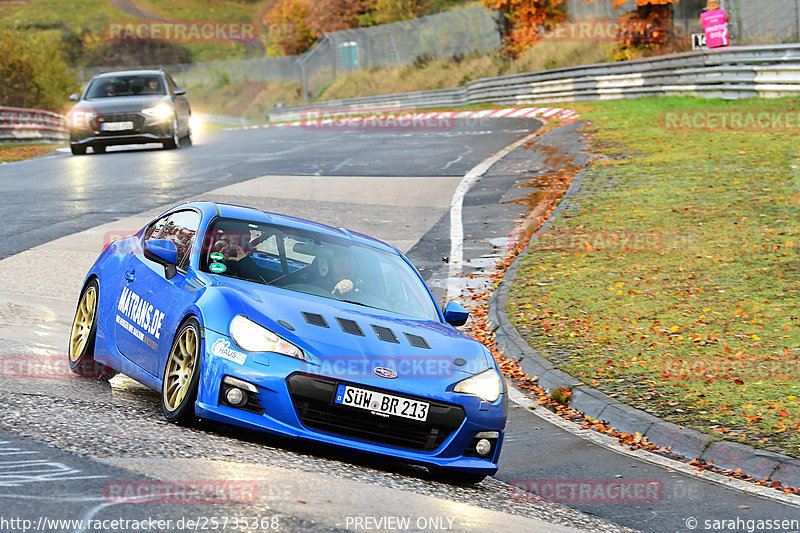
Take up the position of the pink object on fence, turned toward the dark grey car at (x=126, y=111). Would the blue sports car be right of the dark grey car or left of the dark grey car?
left

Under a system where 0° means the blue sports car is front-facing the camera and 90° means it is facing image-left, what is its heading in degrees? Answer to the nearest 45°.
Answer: approximately 315°

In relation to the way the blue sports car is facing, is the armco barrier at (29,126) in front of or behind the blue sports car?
behind

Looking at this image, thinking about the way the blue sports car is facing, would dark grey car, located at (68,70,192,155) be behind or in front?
behind
